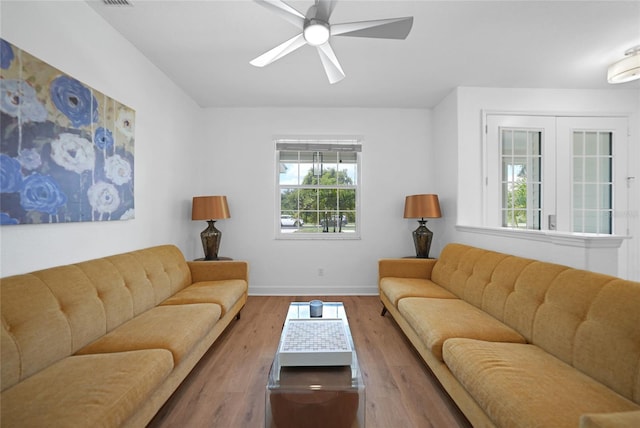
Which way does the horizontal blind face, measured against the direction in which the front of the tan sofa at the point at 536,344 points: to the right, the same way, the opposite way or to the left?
to the left

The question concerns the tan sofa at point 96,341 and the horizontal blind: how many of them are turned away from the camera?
0

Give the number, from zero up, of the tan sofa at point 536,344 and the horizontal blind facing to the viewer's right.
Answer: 0

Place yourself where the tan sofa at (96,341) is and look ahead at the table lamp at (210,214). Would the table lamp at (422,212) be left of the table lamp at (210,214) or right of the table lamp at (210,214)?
right

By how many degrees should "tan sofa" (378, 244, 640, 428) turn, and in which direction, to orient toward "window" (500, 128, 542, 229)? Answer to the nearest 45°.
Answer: approximately 135° to its right

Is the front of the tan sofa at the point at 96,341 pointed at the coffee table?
yes

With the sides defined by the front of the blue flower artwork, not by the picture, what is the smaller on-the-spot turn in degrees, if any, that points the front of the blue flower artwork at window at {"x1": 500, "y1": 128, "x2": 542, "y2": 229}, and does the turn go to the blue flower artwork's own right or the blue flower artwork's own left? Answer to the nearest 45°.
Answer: approximately 45° to the blue flower artwork's own left

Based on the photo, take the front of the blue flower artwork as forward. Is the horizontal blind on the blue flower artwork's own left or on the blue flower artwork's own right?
on the blue flower artwork's own left

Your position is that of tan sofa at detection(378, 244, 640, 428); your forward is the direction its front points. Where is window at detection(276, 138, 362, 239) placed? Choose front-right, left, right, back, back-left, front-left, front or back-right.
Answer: right

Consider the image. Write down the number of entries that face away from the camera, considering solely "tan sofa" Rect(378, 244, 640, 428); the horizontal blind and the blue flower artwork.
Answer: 0

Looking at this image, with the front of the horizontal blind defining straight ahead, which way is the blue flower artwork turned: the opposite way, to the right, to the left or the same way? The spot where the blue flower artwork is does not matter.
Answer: to the left

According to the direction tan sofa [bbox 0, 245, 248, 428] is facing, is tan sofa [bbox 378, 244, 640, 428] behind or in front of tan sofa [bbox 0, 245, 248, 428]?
in front

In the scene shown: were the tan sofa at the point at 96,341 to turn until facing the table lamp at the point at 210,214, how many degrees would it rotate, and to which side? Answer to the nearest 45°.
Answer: approximately 90° to its left

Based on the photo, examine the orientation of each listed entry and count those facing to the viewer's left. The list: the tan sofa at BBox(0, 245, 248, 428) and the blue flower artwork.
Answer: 0

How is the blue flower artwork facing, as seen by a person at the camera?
facing the viewer and to the right of the viewer

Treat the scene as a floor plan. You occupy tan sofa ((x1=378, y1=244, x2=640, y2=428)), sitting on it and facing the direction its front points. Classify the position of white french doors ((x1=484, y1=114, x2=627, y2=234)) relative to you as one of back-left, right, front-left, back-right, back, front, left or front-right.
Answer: back-right
